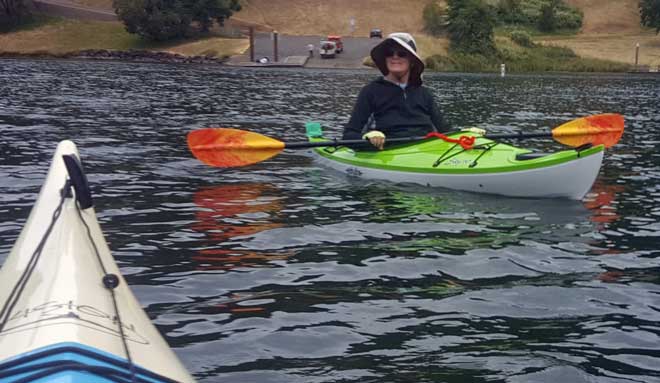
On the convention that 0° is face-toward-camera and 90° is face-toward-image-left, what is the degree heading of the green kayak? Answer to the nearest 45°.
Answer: approximately 315°
